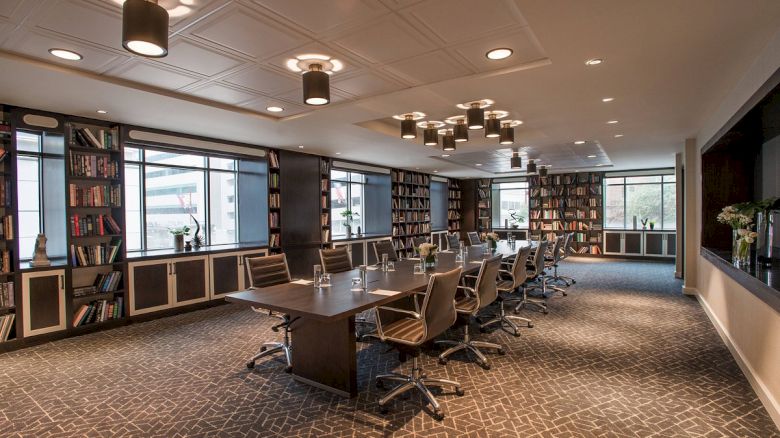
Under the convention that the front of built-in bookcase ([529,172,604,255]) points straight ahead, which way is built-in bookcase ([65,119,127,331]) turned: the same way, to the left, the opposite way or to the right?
to the left

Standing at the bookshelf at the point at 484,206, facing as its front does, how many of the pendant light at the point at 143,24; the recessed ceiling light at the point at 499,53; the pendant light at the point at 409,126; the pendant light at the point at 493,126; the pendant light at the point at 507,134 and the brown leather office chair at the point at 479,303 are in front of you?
6

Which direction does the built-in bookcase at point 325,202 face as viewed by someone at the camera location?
facing the viewer and to the right of the viewer

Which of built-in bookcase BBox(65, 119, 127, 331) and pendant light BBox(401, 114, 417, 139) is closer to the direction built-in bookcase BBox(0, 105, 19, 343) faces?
the pendant light

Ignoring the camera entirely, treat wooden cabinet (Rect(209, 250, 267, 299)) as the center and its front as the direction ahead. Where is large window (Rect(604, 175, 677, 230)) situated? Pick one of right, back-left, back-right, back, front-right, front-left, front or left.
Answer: front-left

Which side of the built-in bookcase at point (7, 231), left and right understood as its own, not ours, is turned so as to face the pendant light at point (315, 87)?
front

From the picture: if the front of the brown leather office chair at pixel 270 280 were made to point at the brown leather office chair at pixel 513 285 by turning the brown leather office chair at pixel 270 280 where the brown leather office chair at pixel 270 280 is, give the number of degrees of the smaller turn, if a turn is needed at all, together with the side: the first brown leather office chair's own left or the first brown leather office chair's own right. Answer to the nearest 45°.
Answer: approximately 45° to the first brown leather office chair's own left

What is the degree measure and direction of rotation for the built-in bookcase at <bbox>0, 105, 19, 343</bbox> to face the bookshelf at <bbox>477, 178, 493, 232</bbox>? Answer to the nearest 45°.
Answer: approximately 45° to its left

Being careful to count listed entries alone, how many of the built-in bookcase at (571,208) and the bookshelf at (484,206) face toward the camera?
2
